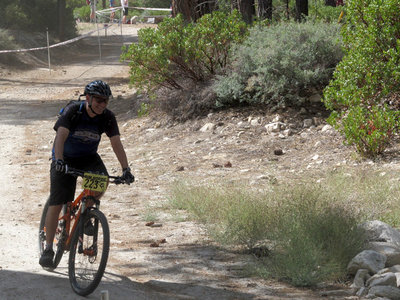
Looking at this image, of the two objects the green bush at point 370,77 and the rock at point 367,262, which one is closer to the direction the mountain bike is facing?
the rock

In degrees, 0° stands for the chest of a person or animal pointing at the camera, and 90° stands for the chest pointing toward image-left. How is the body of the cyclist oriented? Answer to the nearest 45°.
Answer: approximately 315°

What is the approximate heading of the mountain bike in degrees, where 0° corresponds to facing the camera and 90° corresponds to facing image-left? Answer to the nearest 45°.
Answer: approximately 315°

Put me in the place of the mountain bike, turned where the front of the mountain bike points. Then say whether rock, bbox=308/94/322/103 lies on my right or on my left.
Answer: on my left

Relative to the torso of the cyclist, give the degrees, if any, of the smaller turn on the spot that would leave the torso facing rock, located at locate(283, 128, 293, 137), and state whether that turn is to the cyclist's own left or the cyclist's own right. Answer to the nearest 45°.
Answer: approximately 90° to the cyclist's own left
